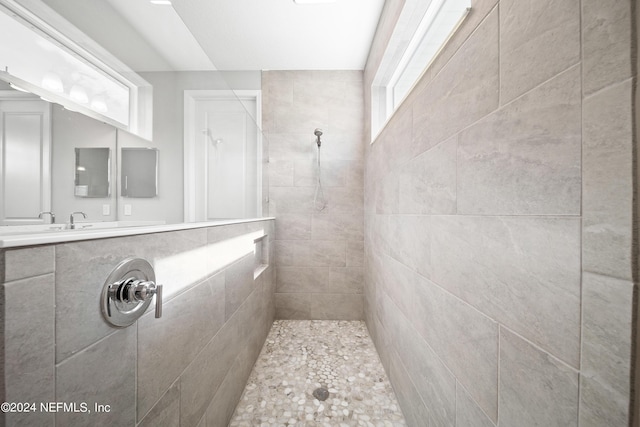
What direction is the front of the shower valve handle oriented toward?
to the viewer's right

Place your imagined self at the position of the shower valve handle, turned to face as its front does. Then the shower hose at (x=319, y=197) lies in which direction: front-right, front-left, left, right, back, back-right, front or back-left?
front-left
